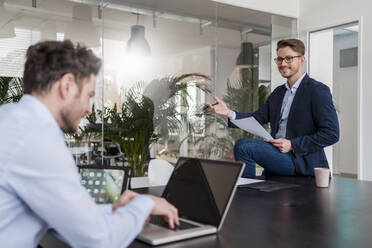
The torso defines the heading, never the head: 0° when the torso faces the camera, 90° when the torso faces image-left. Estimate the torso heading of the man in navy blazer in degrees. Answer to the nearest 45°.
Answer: approximately 45°

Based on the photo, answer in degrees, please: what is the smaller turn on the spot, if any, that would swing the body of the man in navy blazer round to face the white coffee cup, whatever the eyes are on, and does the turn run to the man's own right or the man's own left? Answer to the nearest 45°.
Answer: approximately 45° to the man's own left

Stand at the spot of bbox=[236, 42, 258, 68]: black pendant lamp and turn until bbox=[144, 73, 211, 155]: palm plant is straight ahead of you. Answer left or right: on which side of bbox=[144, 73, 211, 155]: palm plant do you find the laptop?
left

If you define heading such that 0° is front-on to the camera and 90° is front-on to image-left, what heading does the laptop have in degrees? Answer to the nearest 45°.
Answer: approximately 45°

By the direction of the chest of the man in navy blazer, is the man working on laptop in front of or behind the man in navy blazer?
in front

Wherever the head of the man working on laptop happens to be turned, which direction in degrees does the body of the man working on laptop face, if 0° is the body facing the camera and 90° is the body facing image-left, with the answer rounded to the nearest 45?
approximately 225°

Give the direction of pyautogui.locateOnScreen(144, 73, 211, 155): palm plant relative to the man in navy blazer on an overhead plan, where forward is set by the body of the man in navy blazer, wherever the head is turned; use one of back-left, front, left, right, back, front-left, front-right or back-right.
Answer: right

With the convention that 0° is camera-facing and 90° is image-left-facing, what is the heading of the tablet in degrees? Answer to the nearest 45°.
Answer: approximately 0°

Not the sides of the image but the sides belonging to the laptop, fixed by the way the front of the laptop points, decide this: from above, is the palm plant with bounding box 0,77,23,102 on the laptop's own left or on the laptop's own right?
on the laptop's own right

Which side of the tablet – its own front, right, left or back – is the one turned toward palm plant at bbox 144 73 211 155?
back

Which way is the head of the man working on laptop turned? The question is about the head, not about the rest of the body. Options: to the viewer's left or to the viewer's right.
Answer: to the viewer's right

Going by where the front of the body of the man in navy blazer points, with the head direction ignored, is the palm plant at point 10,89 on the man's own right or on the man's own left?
on the man's own right

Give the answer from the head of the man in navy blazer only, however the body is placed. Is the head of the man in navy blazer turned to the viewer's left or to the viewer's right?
to the viewer's left
